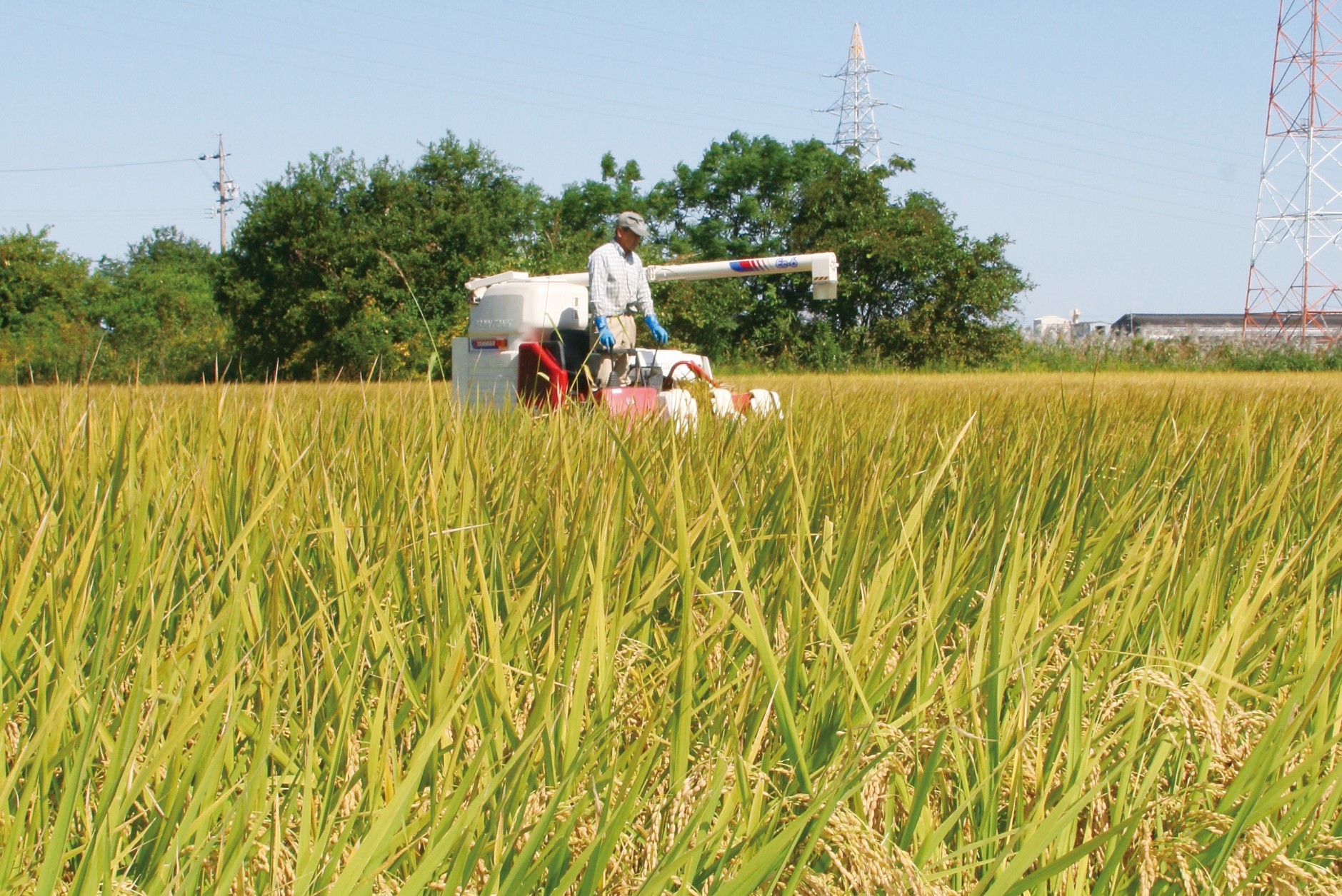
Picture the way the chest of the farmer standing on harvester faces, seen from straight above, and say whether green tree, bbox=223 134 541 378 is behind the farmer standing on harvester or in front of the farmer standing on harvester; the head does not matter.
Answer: behind

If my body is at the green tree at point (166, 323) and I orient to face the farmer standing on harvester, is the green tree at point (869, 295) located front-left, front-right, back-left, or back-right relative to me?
front-left

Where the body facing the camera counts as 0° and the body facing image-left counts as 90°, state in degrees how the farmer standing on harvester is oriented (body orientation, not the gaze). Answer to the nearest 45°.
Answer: approximately 315°

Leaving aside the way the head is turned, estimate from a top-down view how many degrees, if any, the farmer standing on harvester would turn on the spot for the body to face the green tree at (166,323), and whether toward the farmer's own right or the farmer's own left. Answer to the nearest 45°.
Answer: approximately 180°

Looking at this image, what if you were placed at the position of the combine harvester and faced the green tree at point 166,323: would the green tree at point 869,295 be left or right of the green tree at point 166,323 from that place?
right

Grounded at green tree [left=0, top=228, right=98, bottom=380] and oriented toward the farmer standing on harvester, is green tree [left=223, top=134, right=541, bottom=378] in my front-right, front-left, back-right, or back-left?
front-left

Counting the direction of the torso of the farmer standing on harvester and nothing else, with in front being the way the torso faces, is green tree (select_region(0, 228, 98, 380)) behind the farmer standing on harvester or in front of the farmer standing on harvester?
behind

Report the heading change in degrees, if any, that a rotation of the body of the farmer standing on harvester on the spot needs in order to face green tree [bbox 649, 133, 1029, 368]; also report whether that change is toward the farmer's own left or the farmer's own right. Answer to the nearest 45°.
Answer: approximately 135° to the farmer's own left
